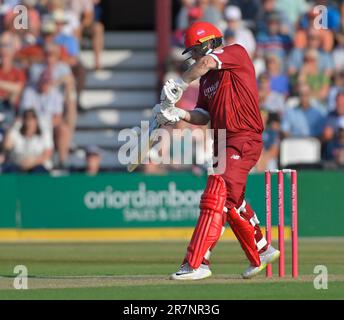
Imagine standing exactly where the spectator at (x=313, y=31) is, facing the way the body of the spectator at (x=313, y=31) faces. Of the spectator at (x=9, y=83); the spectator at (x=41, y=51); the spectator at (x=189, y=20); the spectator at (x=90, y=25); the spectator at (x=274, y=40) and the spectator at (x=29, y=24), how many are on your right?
6

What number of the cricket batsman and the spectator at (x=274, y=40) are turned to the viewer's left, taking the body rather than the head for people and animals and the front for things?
1

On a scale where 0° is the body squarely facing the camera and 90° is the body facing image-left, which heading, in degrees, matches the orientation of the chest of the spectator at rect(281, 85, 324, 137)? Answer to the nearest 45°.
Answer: approximately 0°

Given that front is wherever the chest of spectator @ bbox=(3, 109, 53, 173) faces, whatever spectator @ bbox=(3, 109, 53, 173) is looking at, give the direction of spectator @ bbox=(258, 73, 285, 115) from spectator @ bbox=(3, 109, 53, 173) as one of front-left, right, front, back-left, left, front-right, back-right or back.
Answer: left
